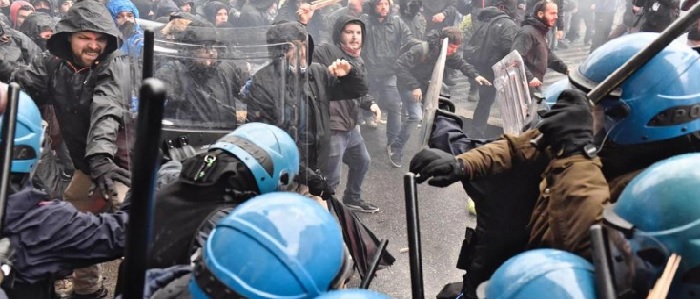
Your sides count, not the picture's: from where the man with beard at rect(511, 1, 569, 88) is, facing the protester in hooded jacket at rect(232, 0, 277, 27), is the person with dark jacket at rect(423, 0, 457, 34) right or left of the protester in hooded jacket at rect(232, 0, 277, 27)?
right

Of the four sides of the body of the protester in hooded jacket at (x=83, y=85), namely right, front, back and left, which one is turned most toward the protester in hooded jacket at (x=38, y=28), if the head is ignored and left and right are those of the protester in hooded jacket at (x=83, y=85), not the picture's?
back

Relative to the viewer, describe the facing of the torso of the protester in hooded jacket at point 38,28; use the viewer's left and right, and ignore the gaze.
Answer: facing the viewer and to the right of the viewer

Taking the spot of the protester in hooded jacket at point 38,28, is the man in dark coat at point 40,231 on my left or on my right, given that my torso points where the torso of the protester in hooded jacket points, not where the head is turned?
on my right

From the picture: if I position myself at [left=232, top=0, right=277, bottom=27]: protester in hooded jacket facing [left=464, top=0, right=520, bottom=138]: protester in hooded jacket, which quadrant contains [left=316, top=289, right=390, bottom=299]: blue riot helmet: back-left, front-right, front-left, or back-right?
front-right

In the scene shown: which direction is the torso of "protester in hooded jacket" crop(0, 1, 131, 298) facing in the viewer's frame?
toward the camera

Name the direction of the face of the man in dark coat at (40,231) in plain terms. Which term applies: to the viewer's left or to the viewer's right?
to the viewer's right

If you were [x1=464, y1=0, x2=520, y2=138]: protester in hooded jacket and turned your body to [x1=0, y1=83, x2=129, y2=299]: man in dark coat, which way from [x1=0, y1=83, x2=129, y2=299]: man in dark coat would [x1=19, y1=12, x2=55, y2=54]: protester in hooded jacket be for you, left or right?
right

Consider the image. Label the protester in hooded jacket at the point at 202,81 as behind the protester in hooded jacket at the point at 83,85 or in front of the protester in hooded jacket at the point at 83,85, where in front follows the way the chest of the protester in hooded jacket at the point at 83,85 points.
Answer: in front
